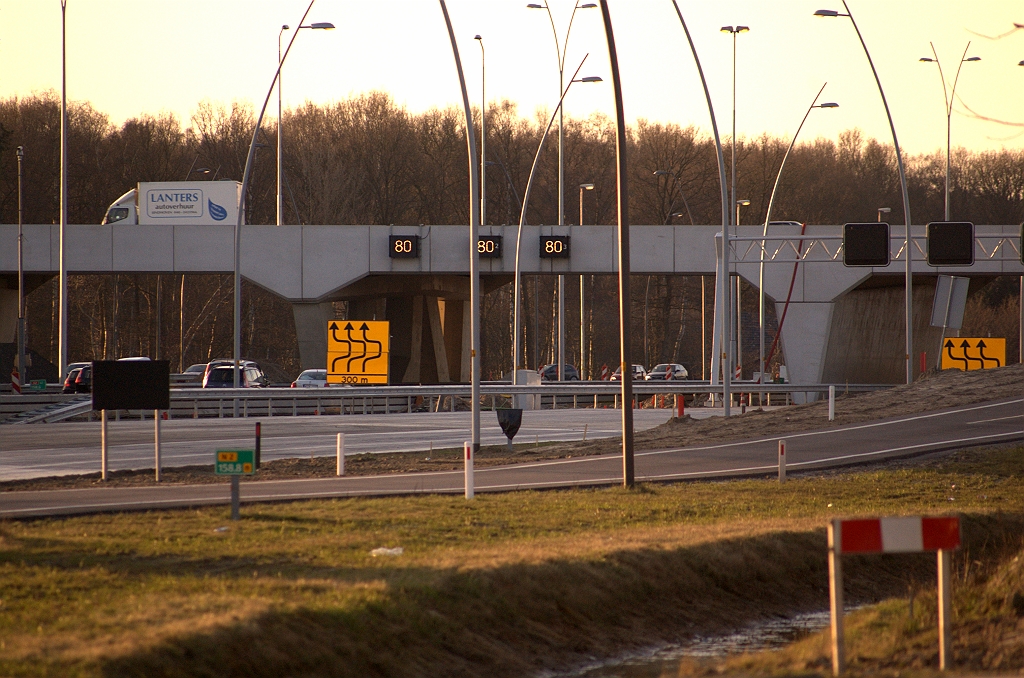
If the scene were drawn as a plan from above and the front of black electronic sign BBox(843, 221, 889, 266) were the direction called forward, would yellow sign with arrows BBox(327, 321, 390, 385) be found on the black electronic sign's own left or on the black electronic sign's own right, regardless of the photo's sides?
on the black electronic sign's own right

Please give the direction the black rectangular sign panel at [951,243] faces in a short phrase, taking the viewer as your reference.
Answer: facing the viewer

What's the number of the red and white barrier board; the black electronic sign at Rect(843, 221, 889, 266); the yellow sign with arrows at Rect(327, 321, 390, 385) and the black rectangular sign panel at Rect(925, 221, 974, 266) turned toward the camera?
4

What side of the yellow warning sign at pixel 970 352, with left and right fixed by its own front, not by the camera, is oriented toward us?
front

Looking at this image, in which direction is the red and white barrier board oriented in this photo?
toward the camera

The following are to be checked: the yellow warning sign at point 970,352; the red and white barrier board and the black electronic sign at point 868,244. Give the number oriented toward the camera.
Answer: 3

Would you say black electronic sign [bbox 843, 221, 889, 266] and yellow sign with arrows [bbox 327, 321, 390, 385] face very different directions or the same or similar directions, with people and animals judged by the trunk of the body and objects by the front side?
same or similar directions

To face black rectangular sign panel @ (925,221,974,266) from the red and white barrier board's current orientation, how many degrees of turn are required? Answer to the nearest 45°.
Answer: approximately 180°

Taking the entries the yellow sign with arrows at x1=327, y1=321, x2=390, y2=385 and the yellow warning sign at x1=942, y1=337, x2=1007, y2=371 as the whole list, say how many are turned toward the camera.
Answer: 2

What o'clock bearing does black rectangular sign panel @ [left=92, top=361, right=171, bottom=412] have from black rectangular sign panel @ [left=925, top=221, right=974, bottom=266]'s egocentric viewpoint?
black rectangular sign panel @ [left=92, top=361, right=171, bottom=412] is roughly at 1 o'clock from black rectangular sign panel @ [left=925, top=221, right=974, bottom=266].

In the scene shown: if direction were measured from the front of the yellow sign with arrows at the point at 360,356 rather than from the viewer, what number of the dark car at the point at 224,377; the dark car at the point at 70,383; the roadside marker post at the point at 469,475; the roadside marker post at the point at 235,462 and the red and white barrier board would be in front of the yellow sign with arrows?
3
